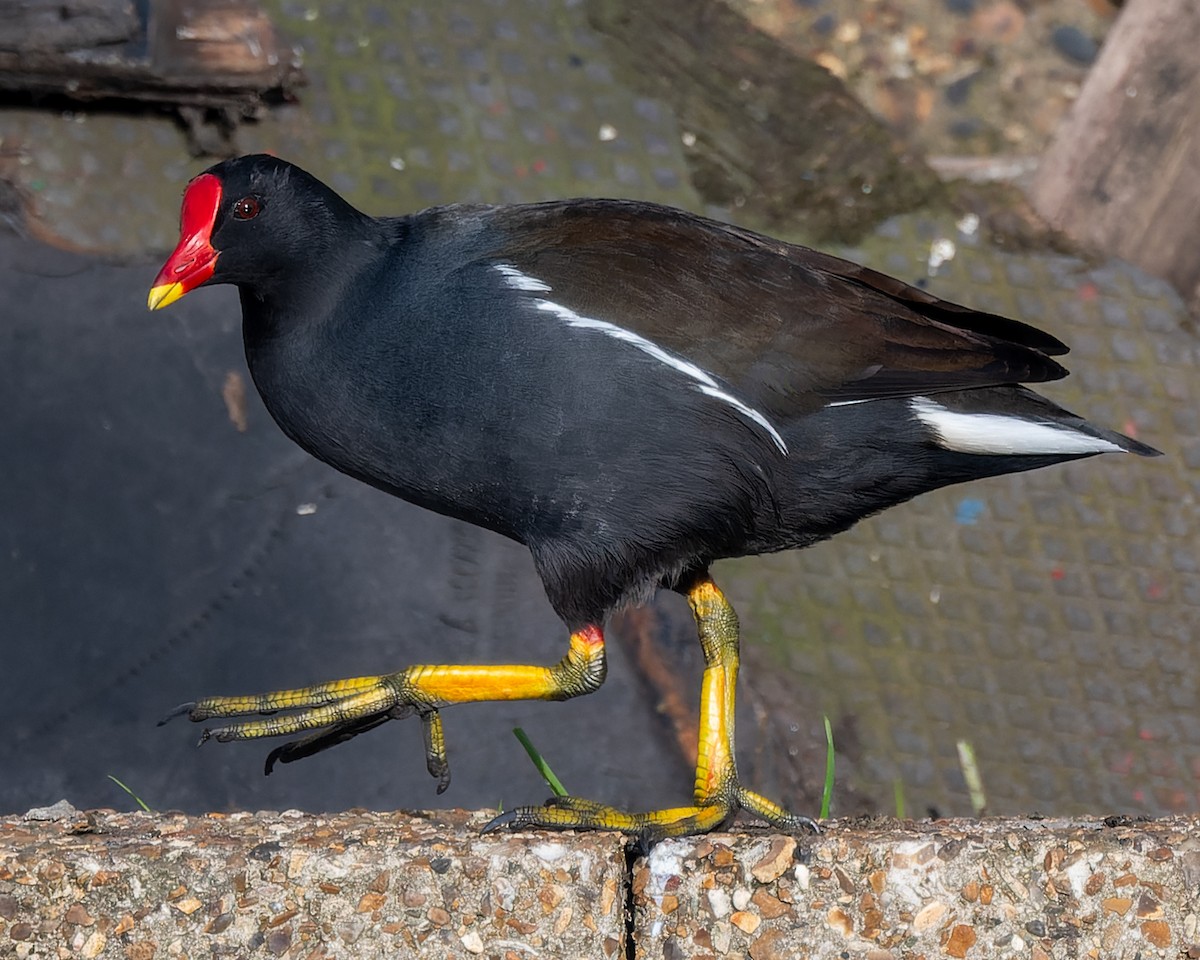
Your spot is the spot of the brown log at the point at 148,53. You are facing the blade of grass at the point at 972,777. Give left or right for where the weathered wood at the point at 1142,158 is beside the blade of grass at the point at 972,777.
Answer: left

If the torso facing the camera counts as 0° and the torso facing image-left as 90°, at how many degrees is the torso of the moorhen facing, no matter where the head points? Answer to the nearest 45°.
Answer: approximately 90°

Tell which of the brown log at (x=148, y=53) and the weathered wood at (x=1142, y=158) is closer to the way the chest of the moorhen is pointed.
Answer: the brown log

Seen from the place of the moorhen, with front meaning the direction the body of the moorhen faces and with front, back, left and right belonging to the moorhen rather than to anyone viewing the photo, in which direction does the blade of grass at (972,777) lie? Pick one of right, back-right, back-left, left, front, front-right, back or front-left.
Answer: back-right

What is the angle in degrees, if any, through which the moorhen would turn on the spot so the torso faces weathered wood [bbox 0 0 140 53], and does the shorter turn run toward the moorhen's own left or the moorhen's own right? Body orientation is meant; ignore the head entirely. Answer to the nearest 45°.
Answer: approximately 45° to the moorhen's own right

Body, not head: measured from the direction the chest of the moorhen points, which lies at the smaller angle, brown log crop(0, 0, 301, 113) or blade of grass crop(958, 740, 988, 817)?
the brown log

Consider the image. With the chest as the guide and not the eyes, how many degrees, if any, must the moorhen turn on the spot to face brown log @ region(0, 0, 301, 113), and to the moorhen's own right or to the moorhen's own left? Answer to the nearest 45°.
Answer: approximately 45° to the moorhen's own right

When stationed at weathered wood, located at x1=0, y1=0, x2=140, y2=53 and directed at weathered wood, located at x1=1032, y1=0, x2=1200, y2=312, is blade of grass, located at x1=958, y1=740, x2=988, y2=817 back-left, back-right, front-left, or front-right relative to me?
front-right
